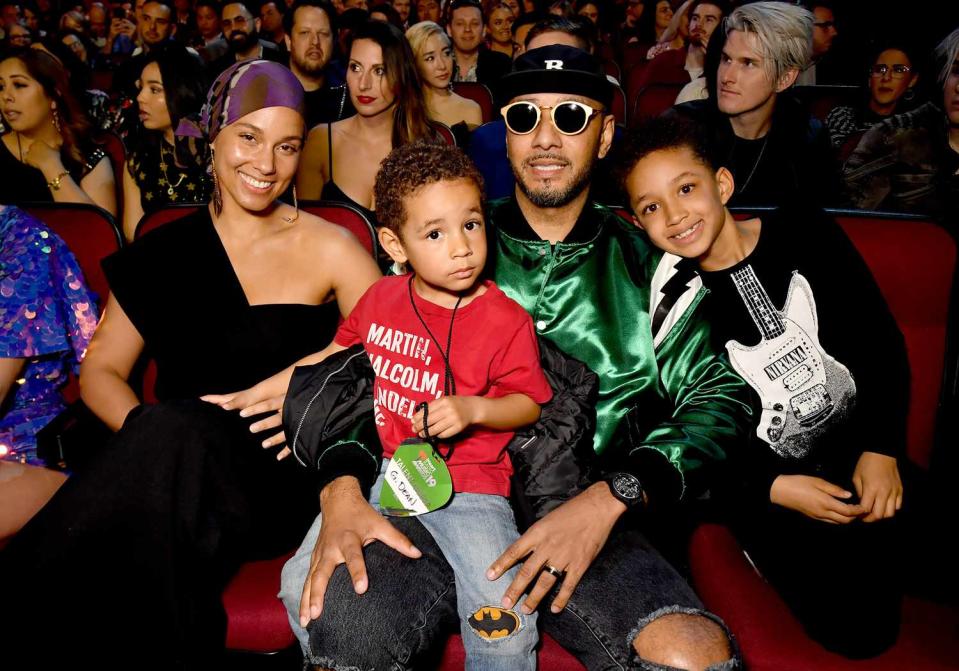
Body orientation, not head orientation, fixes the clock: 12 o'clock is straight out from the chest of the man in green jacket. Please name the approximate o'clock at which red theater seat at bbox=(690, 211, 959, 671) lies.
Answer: The red theater seat is roughly at 9 o'clock from the man in green jacket.

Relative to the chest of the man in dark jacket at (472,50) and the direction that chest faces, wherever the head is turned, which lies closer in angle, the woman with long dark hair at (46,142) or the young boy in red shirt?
the young boy in red shirt

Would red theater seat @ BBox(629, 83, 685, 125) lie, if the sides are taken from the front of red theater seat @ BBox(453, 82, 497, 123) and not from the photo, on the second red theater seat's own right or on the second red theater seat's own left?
on the second red theater seat's own left

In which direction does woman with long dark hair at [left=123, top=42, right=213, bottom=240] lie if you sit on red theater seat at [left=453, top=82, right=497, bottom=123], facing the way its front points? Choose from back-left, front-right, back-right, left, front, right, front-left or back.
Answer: front-right

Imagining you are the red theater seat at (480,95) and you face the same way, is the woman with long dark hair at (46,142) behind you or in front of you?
in front

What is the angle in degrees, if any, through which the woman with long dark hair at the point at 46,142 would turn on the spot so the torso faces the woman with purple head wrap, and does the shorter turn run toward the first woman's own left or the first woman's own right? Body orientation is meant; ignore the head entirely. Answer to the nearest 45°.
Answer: approximately 45° to the first woman's own left

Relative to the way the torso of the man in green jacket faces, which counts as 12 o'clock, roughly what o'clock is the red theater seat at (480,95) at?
The red theater seat is roughly at 6 o'clock from the man in green jacket.

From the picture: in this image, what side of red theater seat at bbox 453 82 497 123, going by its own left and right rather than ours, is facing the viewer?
front

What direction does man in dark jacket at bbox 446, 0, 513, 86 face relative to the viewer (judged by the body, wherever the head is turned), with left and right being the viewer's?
facing the viewer

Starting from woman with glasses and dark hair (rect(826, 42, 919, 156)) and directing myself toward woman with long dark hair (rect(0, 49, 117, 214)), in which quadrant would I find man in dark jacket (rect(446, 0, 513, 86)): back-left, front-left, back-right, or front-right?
front-right

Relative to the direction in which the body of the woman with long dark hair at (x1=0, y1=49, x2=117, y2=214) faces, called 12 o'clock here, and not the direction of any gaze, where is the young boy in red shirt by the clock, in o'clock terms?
The young boy in red shirt is roughly at 10 o'clock from the woman with long dark hair.

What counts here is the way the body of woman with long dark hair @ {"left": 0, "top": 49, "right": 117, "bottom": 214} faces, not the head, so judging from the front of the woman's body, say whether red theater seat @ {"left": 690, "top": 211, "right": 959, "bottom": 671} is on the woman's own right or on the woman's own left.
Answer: on the woman's own left
